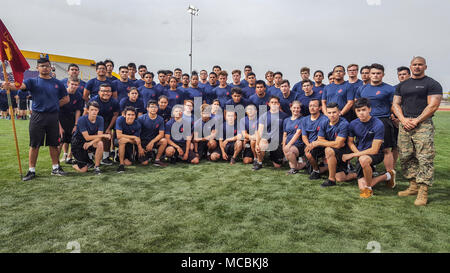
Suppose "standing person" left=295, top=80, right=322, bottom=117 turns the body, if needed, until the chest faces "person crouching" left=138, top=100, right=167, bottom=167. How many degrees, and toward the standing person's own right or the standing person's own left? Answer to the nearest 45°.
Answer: approximately 90° to the standing person's own right

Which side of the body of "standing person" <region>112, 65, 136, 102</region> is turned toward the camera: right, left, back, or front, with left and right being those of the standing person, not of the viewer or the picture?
front

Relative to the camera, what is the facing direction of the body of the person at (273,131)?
toward the camera

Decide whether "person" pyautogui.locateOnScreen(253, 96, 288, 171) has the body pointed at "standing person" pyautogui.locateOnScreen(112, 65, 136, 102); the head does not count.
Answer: no

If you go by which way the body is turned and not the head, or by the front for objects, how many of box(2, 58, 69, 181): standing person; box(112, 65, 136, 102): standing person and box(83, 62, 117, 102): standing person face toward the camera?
3

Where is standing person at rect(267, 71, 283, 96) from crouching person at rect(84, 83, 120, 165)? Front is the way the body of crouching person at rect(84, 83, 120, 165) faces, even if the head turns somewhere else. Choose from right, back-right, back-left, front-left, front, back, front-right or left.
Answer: left

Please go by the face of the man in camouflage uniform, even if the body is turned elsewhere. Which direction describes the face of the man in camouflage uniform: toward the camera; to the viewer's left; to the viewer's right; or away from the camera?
toward the camera

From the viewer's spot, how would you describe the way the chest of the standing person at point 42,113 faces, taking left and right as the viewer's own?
facing the viewer

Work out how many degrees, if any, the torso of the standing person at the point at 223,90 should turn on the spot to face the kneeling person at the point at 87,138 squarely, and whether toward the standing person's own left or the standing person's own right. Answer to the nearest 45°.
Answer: approximately 45° to the standing person's own right

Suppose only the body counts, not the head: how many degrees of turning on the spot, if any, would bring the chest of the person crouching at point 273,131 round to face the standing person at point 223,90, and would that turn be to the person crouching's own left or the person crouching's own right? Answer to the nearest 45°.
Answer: approximately 135° to the person crouching's own right

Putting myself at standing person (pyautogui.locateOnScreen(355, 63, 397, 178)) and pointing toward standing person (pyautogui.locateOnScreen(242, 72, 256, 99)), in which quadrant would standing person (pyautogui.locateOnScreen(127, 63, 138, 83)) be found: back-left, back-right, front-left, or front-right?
front-left

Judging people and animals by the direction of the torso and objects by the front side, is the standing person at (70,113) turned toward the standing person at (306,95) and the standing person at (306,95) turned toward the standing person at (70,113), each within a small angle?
no

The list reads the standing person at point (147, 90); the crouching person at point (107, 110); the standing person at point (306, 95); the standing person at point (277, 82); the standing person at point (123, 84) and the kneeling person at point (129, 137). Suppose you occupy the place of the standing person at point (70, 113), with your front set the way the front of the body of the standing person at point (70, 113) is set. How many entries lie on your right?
0

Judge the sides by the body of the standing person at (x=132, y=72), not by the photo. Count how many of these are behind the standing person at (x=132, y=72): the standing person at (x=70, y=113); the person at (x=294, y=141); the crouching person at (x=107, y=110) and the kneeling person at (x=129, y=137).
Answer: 0

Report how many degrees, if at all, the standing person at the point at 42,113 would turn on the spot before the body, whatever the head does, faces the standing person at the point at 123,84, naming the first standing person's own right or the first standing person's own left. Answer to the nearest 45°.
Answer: approximately 135° to the first standing person's own left
